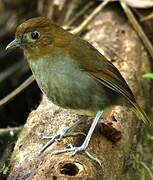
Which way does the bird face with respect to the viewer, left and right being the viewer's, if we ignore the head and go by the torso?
facing to the left of the viewer
